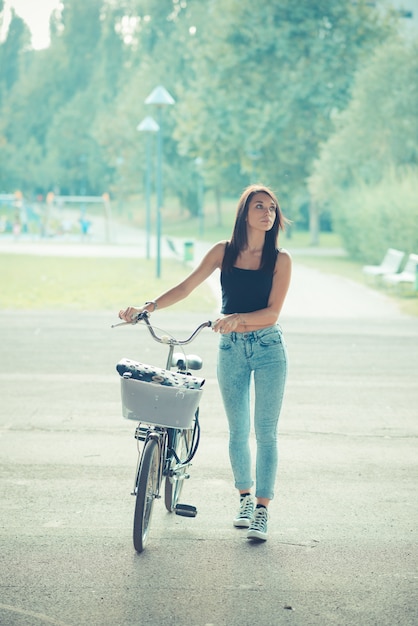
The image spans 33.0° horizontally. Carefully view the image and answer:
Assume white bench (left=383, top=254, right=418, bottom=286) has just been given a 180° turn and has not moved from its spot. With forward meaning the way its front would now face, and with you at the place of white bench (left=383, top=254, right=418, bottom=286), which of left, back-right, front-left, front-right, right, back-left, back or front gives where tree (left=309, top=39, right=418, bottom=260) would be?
left

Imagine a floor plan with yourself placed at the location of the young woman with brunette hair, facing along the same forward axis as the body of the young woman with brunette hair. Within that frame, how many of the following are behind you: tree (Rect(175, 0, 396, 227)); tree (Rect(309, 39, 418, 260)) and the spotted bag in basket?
2

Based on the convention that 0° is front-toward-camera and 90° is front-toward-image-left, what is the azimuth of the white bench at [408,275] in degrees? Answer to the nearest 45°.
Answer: approximately 90°

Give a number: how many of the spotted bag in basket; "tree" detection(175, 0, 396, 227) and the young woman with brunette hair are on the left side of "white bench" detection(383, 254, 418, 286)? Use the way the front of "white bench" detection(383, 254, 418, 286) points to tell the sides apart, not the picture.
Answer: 2

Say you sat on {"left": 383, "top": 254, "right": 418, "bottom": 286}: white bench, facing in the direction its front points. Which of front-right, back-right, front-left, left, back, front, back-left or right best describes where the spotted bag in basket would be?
left

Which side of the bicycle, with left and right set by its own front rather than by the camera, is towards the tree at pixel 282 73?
back

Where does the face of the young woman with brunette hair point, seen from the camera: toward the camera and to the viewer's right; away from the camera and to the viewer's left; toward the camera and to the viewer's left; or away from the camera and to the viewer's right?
toward the camera and to the viewer's right

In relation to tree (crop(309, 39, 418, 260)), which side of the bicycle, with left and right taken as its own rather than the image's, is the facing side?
back

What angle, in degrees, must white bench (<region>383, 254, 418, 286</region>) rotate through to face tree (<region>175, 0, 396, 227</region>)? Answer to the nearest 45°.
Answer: approximately 90° to its right

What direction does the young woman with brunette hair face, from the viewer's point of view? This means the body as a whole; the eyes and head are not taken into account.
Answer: toward the camera

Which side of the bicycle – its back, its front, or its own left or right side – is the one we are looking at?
front

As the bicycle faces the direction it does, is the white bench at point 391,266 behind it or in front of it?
behind

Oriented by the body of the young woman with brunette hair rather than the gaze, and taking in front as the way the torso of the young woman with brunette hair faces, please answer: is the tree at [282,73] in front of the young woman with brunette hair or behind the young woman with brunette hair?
behind

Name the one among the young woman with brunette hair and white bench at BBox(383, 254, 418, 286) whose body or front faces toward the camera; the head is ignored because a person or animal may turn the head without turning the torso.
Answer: the young woman with brunette hair

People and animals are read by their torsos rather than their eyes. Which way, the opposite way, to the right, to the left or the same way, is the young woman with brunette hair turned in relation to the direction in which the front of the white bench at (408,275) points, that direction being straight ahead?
to the left

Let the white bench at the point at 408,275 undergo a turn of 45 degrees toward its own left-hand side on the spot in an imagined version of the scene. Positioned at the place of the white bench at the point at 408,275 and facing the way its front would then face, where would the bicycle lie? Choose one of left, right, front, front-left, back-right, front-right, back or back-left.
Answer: front-left
